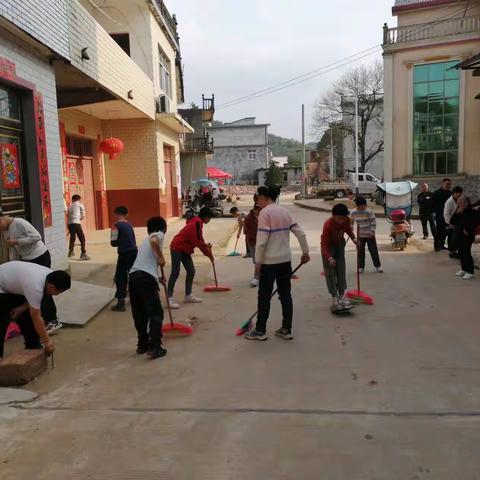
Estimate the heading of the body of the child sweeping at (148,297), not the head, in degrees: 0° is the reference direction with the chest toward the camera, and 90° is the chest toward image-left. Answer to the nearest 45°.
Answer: approximately 225°

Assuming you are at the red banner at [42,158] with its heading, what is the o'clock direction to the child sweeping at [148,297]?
The child sweeping is roughly at 1 o'clock from the red banner.

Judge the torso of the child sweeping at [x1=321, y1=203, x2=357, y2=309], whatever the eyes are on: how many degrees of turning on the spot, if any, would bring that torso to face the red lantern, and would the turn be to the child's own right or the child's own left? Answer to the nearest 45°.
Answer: approximately 180°

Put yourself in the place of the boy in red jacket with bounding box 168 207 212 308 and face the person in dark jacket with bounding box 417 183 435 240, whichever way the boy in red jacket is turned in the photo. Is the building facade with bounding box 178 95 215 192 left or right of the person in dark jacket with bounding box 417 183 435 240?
left

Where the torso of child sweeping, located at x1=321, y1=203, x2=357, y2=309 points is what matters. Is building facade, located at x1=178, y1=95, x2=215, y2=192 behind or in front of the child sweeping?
behind

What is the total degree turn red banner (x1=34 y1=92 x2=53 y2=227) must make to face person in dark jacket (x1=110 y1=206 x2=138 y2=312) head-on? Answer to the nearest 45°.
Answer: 0° — it already faces them

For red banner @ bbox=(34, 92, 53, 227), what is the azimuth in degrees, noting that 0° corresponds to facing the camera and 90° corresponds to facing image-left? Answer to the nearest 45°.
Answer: approximately 315°

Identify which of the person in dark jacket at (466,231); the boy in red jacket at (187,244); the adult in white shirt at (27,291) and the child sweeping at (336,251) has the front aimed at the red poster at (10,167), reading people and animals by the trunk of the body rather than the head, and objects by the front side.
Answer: the person in dark jacket
